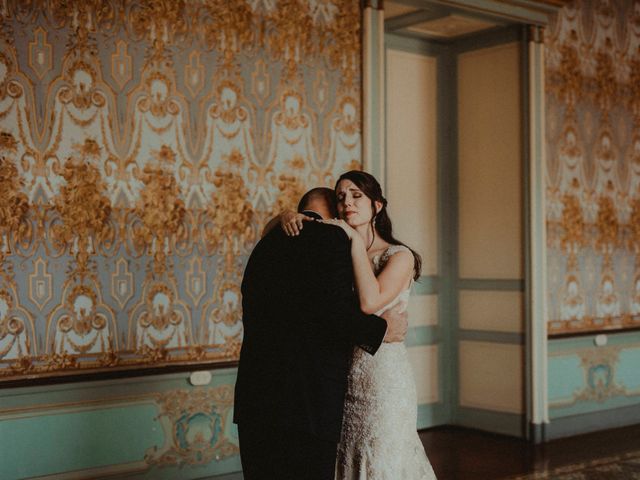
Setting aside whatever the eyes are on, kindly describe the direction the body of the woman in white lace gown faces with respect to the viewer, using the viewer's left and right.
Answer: facing the viewer and to the left of the viewer

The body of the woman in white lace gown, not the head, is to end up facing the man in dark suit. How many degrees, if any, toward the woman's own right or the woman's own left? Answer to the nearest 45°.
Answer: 0° — they already face them

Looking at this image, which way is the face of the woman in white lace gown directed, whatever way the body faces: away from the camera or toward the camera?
toward the camera

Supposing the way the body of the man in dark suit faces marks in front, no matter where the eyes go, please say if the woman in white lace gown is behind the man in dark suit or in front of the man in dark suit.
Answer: in front

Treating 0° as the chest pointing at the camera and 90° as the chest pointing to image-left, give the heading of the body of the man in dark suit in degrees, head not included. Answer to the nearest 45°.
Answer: approximately 225°

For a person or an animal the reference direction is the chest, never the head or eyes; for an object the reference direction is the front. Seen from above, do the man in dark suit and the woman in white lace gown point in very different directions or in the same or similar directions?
very different directions
